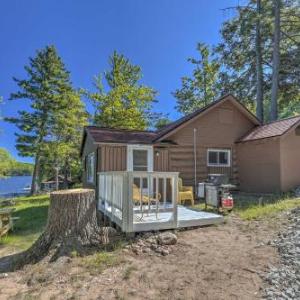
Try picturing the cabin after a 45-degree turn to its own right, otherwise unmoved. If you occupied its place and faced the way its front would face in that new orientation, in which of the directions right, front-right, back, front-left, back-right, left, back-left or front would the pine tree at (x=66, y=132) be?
right

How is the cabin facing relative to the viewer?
toward the camera

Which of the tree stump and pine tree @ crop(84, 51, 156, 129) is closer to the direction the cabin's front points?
the tree stump

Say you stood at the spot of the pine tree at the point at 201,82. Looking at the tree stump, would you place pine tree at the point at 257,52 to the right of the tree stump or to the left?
left

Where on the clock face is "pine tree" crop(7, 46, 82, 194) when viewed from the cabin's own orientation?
The pine tree is roughly at 4 o'clock from the cabin.

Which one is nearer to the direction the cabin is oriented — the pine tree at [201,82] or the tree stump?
the tree stump

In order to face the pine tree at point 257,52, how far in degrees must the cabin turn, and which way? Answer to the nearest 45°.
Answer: approximately 135° to its left

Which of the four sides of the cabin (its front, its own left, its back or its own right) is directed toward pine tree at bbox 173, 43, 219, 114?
back

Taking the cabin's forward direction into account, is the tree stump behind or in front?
in front

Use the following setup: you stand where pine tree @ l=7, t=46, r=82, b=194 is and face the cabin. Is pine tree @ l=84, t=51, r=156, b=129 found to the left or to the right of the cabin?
left

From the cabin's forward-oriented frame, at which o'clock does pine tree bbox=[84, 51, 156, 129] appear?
The pine tree is roughly at 5 o'clock from the cabin.
